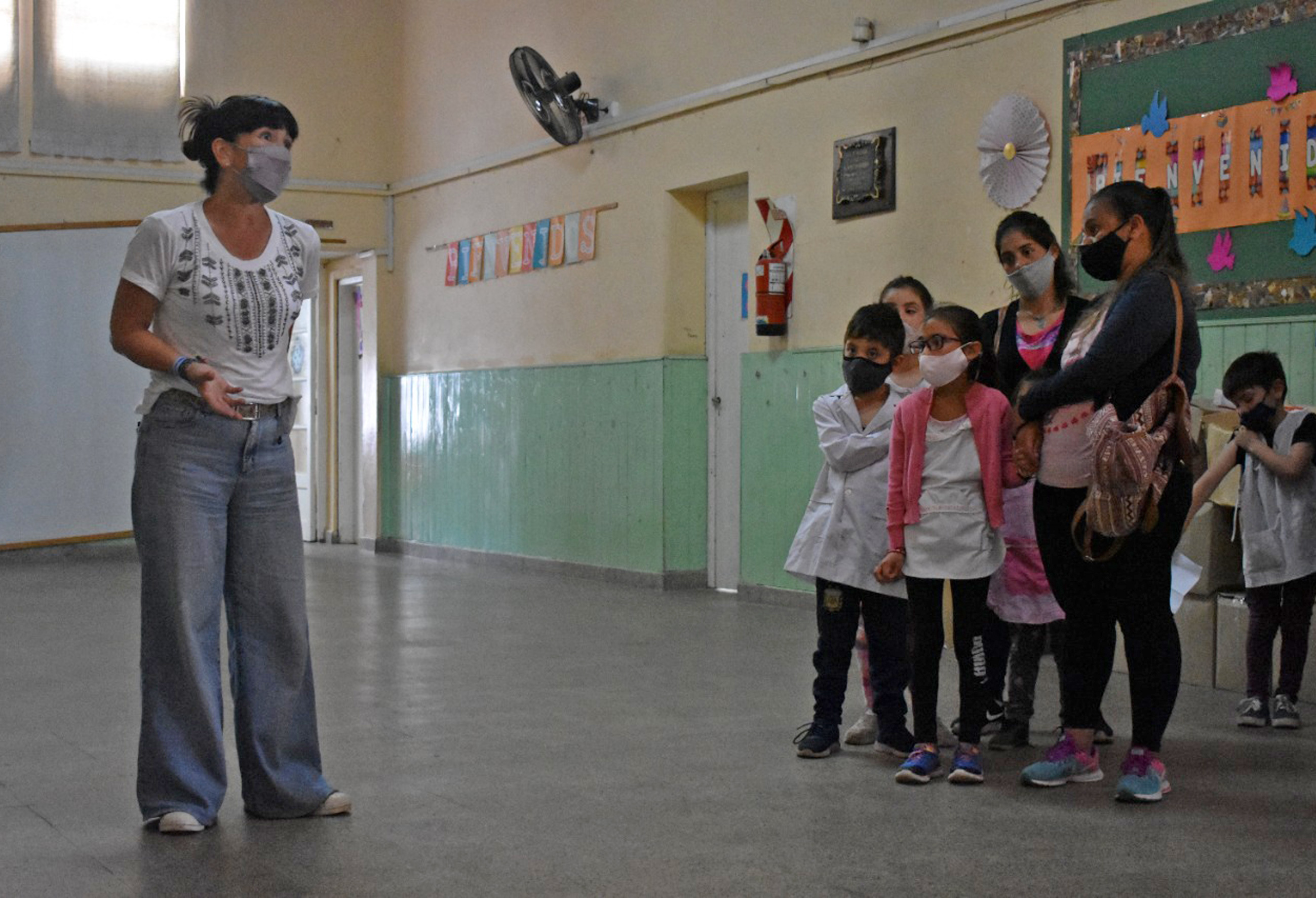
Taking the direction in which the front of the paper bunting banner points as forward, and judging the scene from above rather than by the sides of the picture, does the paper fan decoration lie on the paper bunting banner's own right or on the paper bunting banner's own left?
on the paper bunting banner's own left

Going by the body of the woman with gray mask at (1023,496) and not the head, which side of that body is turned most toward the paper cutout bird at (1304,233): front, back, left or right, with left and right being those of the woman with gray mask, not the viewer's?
back

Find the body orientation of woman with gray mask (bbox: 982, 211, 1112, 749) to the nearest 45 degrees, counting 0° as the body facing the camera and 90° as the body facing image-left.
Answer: approximately 45°

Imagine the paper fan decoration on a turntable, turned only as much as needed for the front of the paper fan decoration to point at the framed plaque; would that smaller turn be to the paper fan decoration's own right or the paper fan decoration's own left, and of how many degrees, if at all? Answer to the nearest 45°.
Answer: approximately 90° to the paper fan decoration's own right

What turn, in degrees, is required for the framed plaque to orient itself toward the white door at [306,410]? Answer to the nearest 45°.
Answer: approximately 90° to its right

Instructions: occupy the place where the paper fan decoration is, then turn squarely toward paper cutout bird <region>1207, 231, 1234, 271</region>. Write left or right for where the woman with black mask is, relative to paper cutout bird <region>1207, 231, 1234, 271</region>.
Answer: right

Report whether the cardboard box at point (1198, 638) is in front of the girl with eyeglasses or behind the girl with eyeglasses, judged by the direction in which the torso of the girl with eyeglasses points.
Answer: behind

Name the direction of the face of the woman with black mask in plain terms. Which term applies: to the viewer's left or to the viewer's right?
to the viewer's left

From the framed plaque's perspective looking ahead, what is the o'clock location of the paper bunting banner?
The paper bunting banner is roughly at 3 o'clock from the framed plaque.

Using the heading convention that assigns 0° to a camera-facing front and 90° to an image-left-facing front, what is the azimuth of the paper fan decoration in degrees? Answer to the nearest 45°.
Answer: approximately 45°
